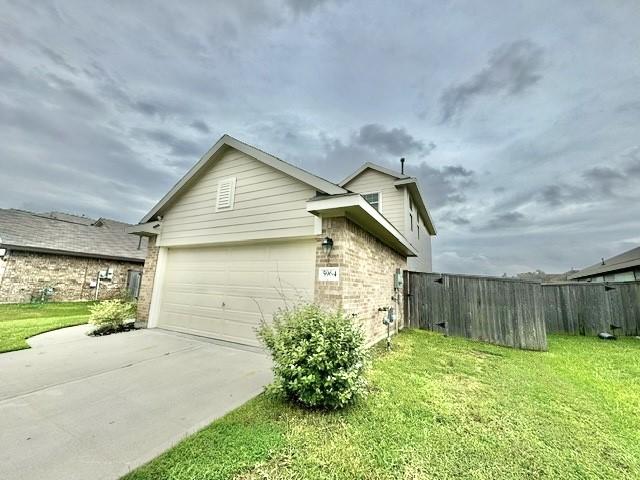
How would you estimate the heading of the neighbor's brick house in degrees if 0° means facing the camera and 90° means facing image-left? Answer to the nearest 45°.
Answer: approximately 90°

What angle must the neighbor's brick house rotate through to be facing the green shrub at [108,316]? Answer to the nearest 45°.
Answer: approximately 90° to its left

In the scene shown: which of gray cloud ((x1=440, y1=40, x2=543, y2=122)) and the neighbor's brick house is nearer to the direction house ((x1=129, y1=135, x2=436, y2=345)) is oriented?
the neighbor's brick house

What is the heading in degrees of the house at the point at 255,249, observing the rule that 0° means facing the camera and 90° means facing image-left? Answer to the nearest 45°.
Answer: approximately 45°

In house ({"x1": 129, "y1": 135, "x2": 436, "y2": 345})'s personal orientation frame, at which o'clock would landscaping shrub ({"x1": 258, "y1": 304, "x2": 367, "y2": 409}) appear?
The landscaping shrub is roughly at 10 o'clock from the house.

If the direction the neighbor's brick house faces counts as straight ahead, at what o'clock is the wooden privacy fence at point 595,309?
The wooden privacy fence is roughly at 8 o'clock from the neighbor's brick house.
